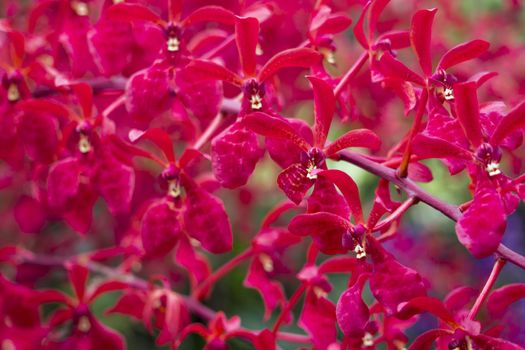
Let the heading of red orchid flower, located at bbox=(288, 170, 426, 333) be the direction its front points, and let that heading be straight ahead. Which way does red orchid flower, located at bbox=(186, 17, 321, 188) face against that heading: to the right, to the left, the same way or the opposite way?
the same way

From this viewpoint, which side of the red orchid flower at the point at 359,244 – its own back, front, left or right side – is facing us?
front

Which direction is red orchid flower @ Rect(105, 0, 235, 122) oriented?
toward the camera

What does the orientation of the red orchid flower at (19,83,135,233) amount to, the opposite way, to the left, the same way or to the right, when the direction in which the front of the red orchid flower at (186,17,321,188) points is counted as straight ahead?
the same way

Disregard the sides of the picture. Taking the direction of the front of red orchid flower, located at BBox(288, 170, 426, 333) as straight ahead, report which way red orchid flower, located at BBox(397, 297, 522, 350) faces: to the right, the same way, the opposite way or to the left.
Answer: the same way

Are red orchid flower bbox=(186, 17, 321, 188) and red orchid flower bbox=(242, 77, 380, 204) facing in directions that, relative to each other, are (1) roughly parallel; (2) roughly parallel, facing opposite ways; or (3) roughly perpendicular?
roughly parallel

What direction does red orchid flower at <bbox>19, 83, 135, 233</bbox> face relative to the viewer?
toward the camera
